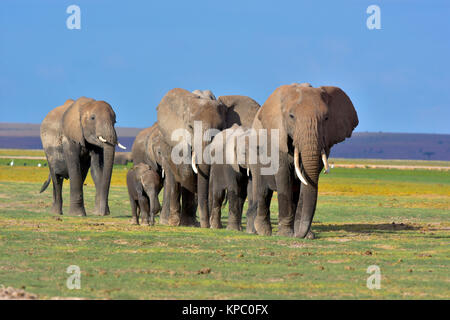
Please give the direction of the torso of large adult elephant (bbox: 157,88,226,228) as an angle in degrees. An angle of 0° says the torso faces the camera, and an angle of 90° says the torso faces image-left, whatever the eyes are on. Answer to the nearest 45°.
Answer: approximately 315°

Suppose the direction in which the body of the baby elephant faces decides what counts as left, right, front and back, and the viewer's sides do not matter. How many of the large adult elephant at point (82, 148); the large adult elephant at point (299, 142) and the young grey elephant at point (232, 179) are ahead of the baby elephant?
2

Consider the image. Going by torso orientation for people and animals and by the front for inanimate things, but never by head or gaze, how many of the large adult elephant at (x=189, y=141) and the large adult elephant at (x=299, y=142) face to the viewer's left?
0

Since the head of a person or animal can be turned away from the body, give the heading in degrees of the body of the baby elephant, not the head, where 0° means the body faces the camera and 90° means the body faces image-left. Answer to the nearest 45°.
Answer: approximately 315°

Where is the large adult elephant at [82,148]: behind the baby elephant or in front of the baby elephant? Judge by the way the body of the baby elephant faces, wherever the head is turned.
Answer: behind

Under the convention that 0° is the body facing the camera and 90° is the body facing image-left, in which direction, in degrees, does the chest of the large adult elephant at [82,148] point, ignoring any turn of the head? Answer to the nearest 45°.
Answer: approximately 315°

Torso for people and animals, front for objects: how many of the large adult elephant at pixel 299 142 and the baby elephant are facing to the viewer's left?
0
